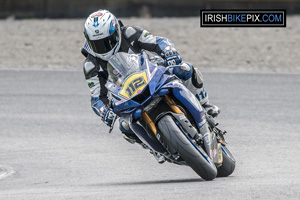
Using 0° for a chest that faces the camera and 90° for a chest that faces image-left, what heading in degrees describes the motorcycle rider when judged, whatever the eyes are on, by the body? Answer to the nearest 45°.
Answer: approximately 0°
